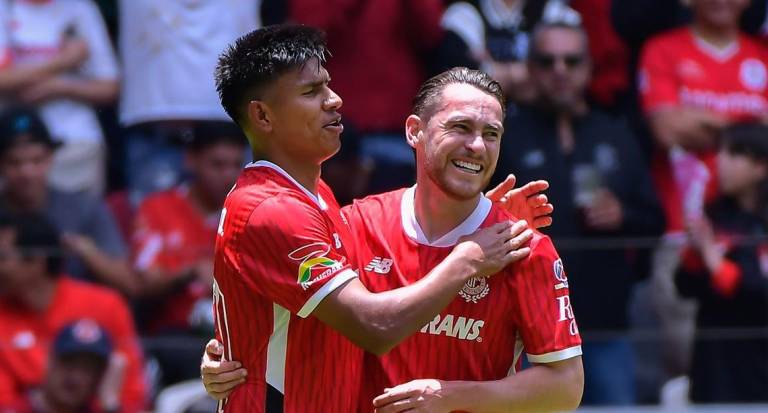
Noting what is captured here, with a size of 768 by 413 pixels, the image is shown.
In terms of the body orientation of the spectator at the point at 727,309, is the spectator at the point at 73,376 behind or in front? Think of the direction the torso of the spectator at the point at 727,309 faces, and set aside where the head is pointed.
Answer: in front

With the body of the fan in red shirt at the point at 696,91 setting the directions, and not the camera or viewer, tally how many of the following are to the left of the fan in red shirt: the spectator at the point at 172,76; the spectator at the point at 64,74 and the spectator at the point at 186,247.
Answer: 0

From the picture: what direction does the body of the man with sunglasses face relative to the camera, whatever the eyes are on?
toward the camera

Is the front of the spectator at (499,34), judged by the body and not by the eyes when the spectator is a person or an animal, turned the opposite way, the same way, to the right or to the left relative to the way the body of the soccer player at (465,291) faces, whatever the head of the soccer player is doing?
the same way

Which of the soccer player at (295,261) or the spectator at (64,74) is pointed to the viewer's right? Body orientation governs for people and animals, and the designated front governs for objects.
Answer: the soccer player

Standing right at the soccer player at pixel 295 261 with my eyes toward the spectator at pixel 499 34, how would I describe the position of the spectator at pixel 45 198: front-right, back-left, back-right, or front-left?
front-left

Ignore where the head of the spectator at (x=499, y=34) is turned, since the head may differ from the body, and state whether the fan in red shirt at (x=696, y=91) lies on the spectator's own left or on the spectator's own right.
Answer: on the spectator's own left

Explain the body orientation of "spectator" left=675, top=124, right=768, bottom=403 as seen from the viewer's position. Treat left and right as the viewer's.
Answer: facing the viewer and to the left of the viewer

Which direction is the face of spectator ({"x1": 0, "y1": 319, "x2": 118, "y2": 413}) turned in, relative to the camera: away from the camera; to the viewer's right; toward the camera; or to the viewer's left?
toward the camera

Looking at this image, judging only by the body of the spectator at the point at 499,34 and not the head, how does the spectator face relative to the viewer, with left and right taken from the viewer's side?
facing the viewer
